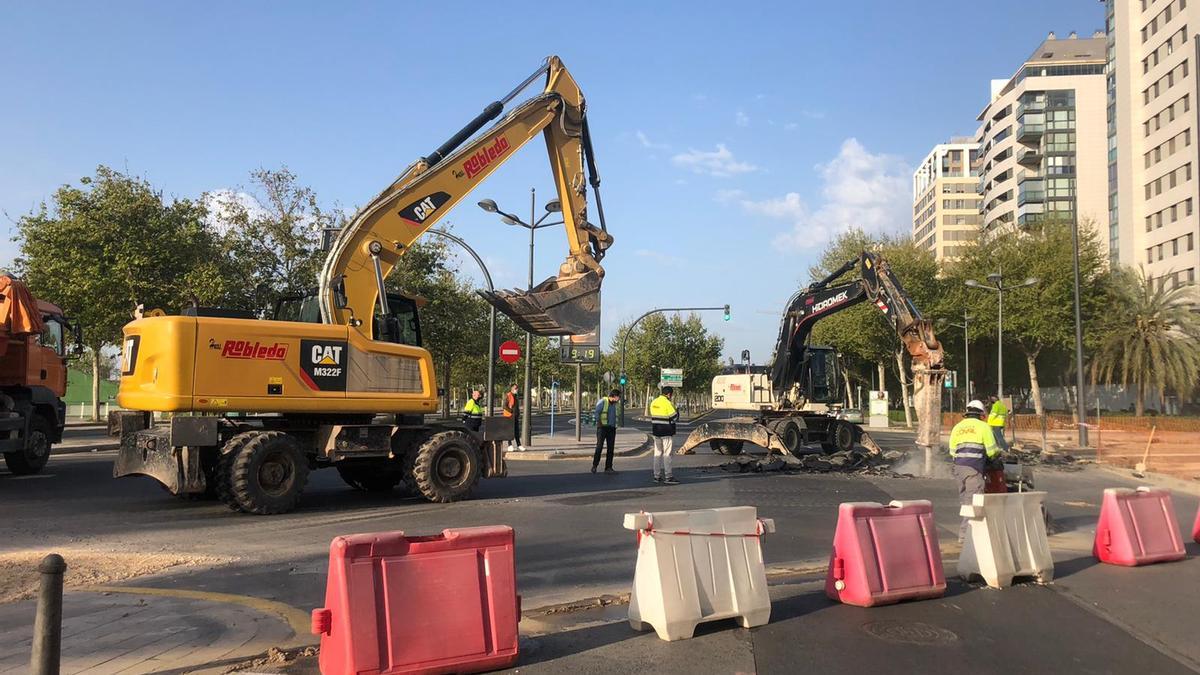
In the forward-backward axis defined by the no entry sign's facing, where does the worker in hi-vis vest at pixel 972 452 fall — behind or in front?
in front

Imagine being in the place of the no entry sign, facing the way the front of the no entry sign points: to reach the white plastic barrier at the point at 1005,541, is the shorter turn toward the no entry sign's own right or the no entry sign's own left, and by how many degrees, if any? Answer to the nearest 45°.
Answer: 0° — it already faces it

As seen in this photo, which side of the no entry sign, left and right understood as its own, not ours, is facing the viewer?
front

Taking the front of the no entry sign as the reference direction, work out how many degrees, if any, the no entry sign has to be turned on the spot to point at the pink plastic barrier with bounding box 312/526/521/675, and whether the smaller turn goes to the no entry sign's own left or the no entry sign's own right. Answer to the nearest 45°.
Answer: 0° — it already faces it

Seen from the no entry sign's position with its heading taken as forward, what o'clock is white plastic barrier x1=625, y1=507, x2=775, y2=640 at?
The white plastic barrier is roughly at 12 o'clock from the no entry sign.

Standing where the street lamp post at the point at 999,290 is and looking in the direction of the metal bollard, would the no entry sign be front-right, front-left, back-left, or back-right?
front-right

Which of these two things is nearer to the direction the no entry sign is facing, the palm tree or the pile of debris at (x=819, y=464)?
the pile of debris

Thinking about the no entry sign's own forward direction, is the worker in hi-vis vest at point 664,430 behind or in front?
in front

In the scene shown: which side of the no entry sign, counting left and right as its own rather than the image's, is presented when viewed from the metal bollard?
front

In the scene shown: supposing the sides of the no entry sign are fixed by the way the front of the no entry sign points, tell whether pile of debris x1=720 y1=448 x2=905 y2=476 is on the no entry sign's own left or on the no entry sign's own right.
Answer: on the no entry sign's own left

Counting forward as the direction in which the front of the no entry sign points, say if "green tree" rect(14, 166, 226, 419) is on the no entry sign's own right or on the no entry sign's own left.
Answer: on the no entry sign's own right

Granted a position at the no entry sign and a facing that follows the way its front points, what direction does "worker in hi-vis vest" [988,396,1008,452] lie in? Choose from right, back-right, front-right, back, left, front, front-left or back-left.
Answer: front-left

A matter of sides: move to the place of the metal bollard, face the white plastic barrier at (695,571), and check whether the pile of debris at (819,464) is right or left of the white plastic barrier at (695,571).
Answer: left

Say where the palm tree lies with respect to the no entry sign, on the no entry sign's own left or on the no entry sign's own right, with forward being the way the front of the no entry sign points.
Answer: on the no entry sign's own left
